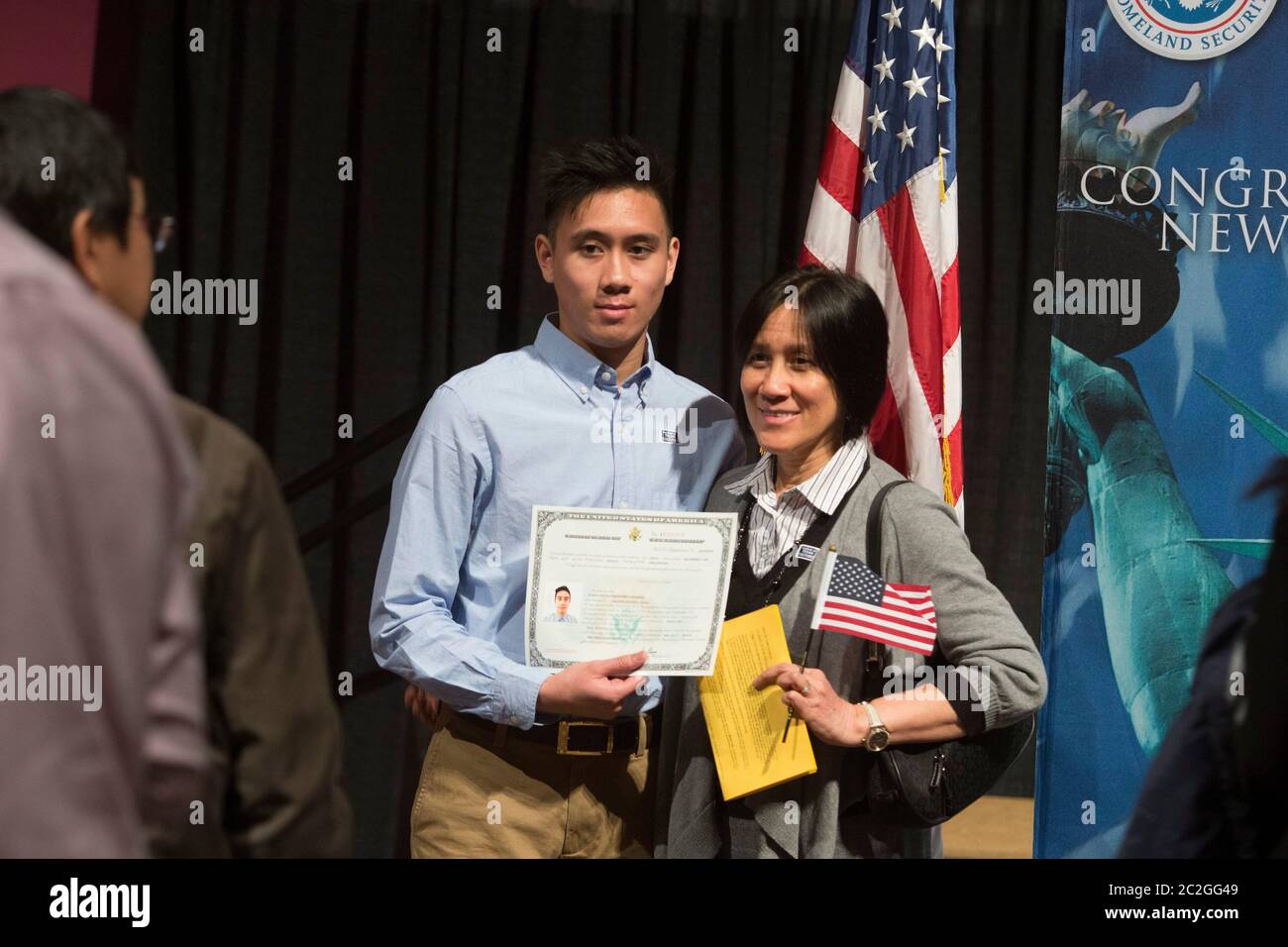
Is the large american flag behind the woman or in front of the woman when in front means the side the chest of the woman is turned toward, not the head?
behind

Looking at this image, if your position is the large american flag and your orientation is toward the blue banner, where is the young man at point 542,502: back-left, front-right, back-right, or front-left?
back-right

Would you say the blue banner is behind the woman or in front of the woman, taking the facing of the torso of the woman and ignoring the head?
behind
